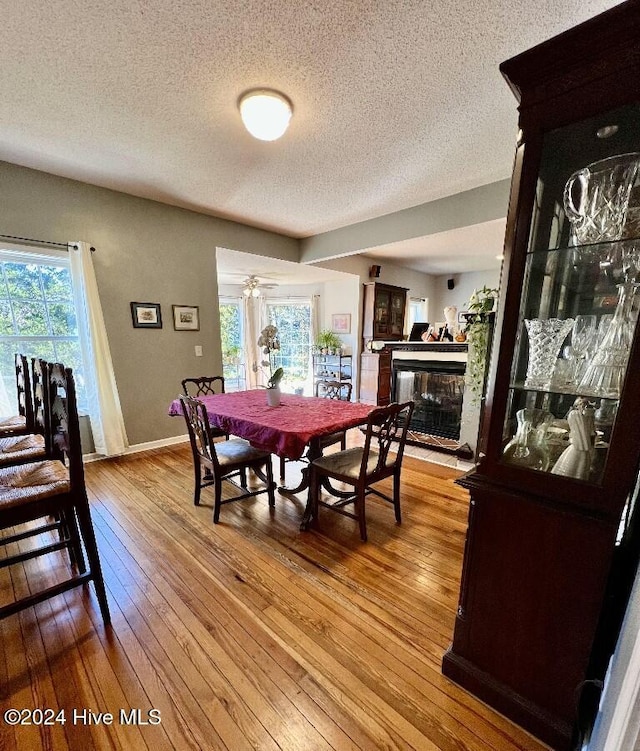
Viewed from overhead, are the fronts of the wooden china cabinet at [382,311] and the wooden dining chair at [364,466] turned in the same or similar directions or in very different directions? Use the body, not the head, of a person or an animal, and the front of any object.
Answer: very different directions

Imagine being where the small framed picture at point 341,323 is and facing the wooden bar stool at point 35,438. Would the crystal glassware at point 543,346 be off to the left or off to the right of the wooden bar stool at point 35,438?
left

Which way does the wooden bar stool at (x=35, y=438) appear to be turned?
to the viewer's left

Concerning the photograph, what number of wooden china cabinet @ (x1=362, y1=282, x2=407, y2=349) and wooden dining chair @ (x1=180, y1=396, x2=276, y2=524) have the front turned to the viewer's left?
0

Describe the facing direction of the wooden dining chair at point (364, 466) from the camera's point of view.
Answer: facing away from the viewer and to the left of the viewer

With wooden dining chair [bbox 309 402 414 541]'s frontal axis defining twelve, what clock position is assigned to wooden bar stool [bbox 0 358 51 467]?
wooden bar stool [bbox 0 358 51 467] is roughly at 10 o'clock from wooden dining chair [bbox 309 402 414 541].

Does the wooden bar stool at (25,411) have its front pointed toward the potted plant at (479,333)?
no

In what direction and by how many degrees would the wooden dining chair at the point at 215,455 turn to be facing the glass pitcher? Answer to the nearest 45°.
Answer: approximately 90° to its right

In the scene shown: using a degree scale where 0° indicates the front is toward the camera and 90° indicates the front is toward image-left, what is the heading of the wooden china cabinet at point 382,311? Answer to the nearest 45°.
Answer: approximately 315°

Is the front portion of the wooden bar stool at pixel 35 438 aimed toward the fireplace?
no

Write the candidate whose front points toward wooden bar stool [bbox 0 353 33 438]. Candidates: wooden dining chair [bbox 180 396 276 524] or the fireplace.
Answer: the fireplace

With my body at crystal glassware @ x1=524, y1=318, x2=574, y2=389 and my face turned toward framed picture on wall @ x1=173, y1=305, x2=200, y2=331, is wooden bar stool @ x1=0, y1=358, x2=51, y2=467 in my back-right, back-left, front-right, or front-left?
front-left

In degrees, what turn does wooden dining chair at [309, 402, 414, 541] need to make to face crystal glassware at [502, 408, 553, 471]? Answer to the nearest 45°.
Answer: approximately 180°

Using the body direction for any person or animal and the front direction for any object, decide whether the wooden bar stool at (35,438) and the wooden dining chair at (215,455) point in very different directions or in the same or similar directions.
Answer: very different directions

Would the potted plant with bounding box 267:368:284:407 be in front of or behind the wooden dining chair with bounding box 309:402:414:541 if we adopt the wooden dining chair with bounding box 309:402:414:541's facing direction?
in front

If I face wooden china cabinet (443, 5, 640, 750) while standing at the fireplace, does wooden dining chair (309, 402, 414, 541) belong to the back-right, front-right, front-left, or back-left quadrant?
front-right
